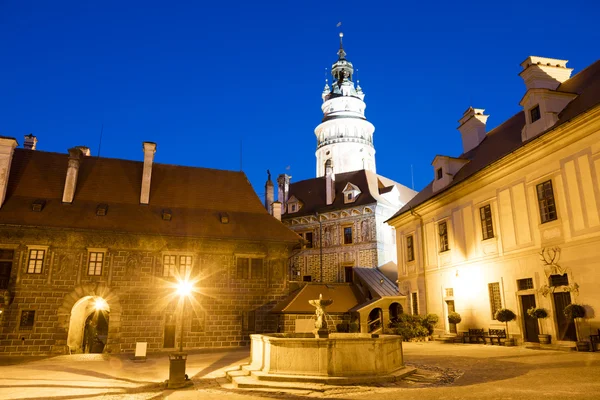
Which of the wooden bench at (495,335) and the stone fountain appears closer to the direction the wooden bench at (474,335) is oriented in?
the stone fountain

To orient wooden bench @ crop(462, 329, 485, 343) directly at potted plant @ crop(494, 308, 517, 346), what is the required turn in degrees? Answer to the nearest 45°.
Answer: approximately 90° to its left

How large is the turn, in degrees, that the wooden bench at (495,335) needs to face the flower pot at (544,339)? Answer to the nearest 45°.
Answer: approximately 90° to its left

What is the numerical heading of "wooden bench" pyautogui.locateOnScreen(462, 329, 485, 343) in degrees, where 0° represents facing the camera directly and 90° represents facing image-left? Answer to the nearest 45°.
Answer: approximately 45°

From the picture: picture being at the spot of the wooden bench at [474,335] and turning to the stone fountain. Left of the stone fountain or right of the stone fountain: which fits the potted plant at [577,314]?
left

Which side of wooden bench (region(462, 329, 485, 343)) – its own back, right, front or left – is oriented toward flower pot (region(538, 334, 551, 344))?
left

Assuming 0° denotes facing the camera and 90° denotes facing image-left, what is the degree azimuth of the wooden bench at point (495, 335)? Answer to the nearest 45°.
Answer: approximately 45°

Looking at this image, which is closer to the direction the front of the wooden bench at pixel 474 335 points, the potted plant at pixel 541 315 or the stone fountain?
the stone fountain

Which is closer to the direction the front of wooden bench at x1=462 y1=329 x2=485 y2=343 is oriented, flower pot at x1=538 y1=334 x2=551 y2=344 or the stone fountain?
the stone fountain

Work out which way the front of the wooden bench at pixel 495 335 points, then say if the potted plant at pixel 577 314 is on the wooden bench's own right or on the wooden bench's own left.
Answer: on the wooden bench's own left

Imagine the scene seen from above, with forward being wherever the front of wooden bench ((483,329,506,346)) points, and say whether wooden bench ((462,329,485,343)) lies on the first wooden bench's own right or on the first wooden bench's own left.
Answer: on the first wooden bench's own right
